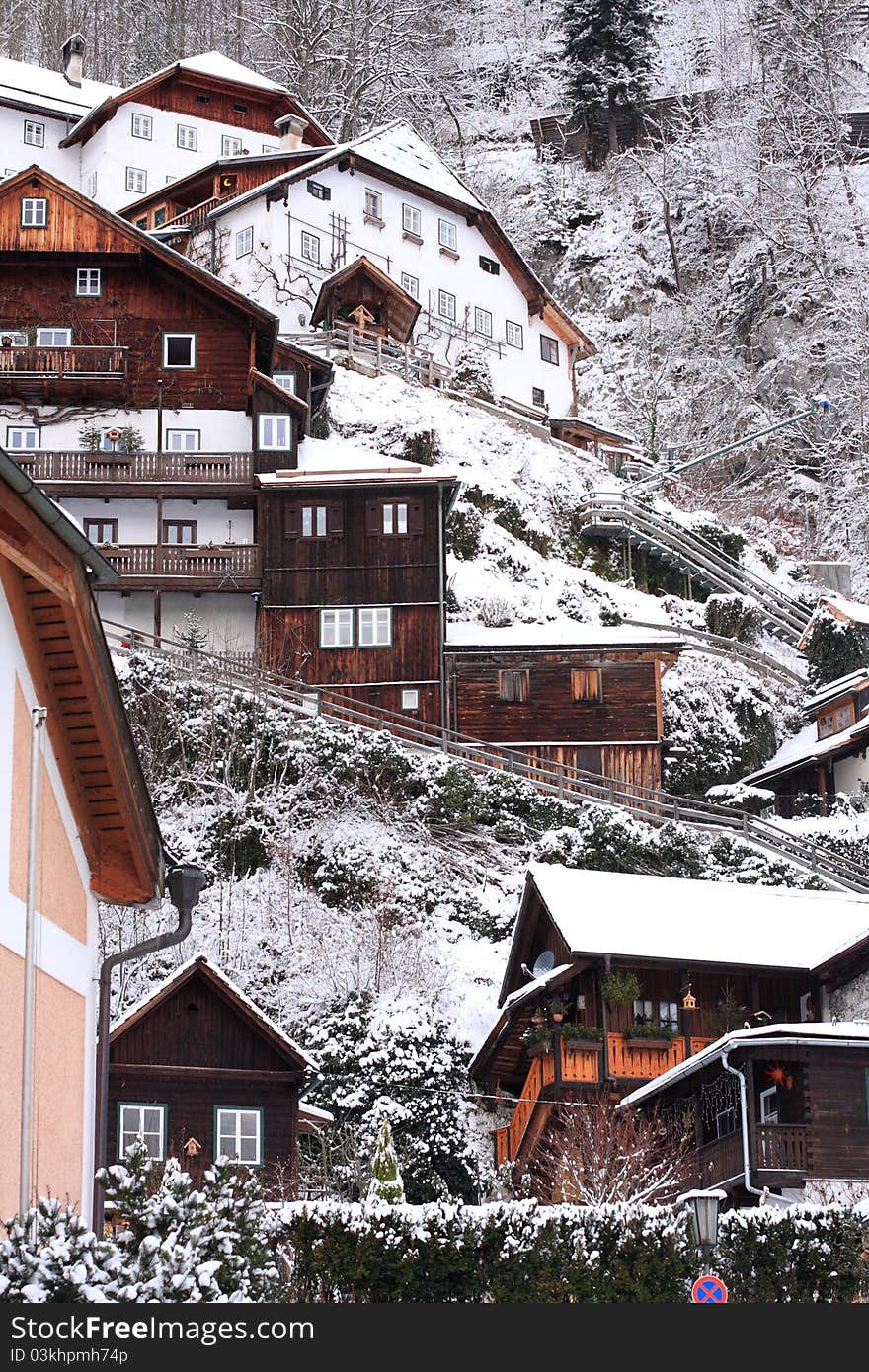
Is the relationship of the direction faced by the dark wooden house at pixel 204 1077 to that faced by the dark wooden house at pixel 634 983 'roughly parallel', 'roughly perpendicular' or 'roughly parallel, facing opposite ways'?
roughly parallel

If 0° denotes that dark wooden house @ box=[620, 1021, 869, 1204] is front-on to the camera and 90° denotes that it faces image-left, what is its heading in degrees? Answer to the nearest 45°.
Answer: approximately 45°

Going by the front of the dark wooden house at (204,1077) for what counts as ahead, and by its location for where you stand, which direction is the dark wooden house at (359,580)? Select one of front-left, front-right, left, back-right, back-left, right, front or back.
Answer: back

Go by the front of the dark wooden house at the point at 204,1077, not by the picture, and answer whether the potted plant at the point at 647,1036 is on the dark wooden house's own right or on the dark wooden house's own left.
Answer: on the dark wooden house's own left

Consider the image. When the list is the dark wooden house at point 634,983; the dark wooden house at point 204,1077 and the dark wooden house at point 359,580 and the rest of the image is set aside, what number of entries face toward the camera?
3

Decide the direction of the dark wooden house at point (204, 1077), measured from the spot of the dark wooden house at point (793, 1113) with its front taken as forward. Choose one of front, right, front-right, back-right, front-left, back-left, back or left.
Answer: front-right

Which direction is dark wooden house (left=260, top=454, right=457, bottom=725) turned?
toward the camera

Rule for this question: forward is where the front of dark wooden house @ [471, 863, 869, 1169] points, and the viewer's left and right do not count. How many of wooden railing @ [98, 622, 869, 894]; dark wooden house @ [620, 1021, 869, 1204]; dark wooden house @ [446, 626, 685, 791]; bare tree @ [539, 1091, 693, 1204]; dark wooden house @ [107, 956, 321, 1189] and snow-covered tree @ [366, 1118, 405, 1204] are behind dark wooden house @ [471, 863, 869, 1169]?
2

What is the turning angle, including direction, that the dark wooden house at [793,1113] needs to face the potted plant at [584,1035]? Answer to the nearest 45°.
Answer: approximately 90° to its right
